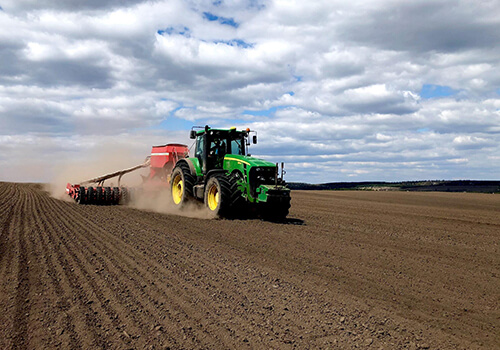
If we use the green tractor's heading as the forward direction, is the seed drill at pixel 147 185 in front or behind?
behind

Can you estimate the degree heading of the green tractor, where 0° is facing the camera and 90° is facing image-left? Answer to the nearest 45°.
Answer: approximately 315°
